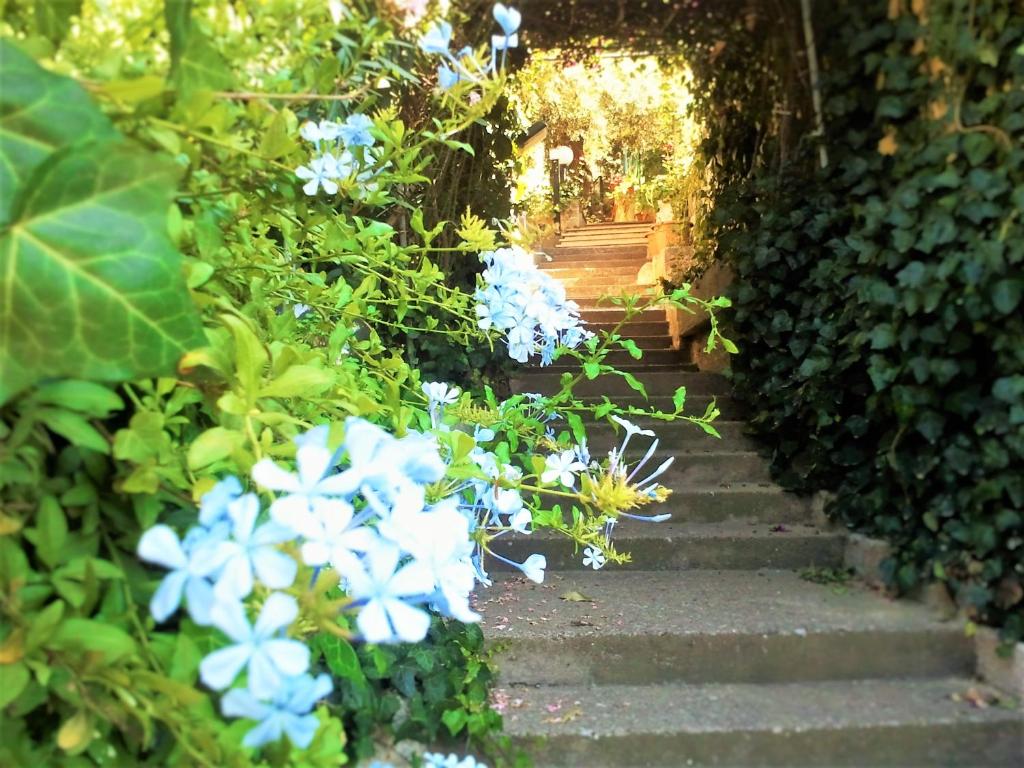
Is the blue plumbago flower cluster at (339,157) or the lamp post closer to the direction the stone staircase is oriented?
the blue plumbago flower cluster

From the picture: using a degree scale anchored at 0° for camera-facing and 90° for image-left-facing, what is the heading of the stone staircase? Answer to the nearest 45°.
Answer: approximately 0°

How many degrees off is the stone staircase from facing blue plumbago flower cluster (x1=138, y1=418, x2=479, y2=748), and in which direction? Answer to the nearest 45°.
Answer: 0° — it already faces it
